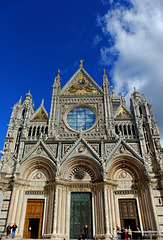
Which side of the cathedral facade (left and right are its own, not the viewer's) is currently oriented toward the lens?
front
